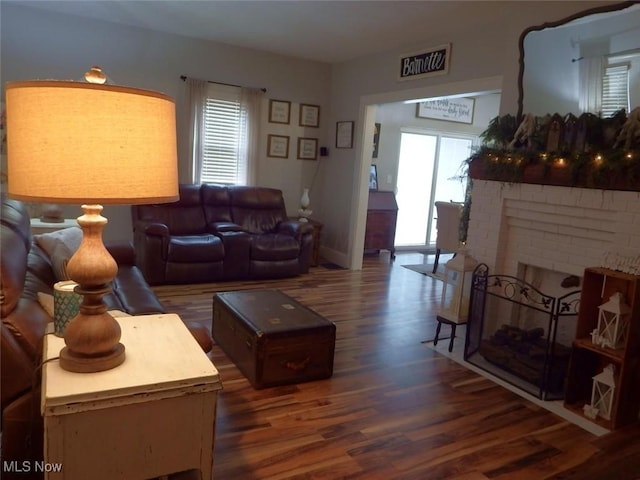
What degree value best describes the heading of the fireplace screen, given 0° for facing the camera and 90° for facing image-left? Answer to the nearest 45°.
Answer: approximately 45°

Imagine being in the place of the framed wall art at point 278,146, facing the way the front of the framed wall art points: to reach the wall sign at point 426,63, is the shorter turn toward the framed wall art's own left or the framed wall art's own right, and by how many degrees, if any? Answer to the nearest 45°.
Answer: approximately 45° to the framed wall art's own left

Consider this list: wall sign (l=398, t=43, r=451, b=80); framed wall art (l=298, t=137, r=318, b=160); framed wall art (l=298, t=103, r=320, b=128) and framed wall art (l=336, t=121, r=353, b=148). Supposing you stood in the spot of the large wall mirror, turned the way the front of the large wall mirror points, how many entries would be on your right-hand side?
4

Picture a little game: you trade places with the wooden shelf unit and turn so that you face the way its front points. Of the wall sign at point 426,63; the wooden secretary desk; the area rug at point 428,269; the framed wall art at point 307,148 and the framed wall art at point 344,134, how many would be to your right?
5

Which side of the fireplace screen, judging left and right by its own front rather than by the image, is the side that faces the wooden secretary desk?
right

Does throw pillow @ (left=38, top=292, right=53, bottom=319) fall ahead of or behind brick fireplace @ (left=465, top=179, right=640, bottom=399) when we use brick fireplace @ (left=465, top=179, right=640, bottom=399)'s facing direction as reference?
ahead

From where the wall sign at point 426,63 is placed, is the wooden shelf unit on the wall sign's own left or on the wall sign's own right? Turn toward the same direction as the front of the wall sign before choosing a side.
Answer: on the wall sign's own left

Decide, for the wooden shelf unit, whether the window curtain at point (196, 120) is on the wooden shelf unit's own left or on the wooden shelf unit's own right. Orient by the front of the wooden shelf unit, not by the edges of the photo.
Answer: on the wooden shelf unit's own right

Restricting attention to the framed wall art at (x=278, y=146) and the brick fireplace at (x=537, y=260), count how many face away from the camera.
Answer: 0

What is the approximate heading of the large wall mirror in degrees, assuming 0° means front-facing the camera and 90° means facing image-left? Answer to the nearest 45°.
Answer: approximately 45°

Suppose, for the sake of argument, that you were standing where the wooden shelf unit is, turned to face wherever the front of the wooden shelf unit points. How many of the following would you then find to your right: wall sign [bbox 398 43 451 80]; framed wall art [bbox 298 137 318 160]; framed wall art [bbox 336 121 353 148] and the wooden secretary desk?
4

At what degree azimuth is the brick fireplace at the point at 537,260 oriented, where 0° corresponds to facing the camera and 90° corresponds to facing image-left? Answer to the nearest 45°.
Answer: approximately 45°

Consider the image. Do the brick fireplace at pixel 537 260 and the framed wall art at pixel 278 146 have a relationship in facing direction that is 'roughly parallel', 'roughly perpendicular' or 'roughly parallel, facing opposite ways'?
roughly perpendicular

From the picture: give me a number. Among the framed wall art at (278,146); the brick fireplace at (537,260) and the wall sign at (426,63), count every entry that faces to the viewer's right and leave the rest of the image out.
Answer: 0
